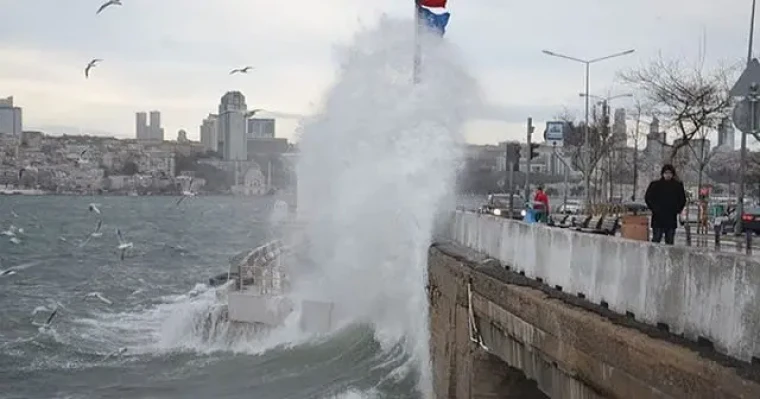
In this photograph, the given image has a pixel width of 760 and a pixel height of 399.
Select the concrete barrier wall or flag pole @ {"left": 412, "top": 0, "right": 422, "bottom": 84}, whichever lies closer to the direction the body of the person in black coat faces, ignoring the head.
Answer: the concrete barrier wall

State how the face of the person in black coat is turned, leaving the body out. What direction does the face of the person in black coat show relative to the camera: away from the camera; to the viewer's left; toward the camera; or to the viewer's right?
toward the camera

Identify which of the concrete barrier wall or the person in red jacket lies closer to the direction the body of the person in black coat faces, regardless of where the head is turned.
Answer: the concrete barrier wall

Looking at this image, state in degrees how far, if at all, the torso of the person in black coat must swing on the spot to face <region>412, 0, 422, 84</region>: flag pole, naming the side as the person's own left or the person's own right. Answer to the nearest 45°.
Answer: approximately 135° to the person's own right

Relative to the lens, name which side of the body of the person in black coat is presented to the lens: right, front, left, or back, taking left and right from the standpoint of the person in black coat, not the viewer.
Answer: front

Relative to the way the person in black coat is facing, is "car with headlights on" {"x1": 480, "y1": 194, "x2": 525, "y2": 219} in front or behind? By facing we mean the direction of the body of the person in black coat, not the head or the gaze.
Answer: behind

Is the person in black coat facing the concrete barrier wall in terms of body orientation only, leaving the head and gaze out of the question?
yes

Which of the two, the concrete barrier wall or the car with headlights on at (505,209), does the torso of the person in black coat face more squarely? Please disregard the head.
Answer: the concrete barrier wall
